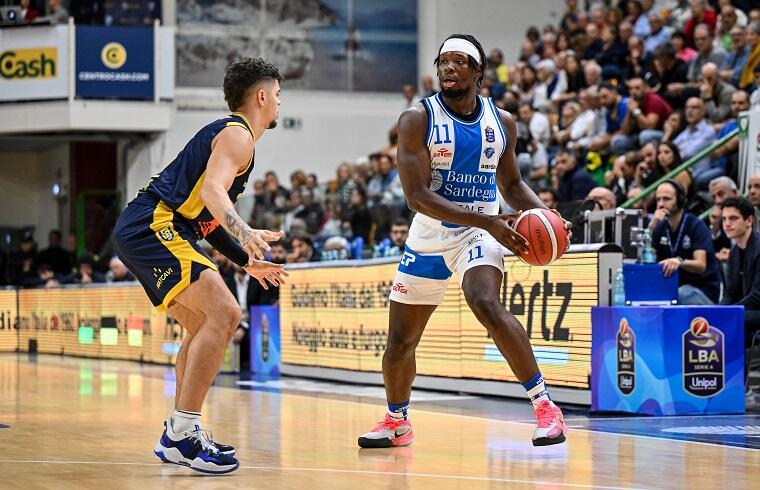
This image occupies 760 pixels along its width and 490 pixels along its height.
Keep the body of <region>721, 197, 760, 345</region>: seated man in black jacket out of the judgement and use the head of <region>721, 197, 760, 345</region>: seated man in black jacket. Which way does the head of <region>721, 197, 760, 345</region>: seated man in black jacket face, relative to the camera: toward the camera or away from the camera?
toward the camera

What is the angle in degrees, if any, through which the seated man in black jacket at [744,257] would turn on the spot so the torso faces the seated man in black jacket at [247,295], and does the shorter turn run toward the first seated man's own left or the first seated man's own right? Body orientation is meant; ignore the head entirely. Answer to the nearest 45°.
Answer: approximately 90° to the first seated man's own right

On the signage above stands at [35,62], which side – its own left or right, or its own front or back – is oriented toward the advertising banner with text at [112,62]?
left

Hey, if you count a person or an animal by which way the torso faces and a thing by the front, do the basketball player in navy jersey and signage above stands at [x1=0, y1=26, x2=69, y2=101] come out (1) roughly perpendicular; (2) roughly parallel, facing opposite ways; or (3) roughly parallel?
roughly perpendicular

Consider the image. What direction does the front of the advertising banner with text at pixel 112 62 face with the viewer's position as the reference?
facing the viewer

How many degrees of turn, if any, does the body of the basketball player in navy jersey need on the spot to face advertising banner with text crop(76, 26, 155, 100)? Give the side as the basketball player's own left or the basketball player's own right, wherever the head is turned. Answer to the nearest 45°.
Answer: approximately 90° to the basketball player's own left

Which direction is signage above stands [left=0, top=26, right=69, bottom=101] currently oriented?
toward the camera

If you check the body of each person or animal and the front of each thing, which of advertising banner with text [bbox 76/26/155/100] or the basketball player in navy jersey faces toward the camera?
the advertising banner with text

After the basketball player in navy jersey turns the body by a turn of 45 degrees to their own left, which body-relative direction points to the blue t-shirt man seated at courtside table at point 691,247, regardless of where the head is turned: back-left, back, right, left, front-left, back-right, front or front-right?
front

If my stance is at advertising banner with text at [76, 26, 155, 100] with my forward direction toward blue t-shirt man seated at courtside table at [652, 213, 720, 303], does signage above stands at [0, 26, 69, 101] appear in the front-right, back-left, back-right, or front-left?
back-right

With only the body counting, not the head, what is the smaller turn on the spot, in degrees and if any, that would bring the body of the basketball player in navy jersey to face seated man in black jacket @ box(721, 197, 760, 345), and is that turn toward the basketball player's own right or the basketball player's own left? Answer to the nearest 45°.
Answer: approximately 45° to the basketball player's own left

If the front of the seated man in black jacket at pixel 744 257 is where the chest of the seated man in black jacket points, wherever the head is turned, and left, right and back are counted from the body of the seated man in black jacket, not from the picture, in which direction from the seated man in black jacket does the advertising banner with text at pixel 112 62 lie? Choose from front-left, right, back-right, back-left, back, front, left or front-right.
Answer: right

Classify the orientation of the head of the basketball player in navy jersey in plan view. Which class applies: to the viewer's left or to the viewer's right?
to the viewer's right

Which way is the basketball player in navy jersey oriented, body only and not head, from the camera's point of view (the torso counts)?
to the viewer's right

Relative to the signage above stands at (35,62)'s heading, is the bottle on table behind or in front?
in front

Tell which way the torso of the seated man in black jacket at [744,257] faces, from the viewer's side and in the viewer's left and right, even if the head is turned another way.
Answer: facing the viewer and to the left of the viewer

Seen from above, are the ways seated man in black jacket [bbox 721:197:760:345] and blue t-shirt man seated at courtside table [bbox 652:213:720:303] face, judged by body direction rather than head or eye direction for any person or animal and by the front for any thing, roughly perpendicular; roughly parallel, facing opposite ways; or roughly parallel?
roughly parallel

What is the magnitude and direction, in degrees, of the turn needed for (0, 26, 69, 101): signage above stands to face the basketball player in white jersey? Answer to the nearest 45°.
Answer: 0° — it already faces them
